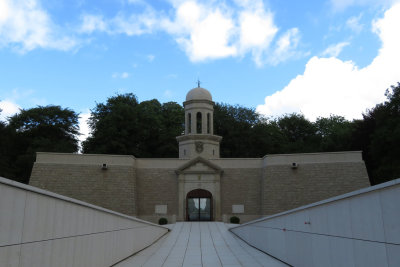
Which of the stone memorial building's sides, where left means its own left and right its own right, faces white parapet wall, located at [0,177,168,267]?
front

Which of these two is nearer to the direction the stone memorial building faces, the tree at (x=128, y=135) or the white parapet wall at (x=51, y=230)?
the white parapet wall

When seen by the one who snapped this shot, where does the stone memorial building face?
facing the viewer

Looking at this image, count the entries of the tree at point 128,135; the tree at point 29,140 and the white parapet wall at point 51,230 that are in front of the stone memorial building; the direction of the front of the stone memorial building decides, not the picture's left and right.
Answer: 1

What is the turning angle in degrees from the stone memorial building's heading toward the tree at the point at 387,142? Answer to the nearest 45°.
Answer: approximately 90° to its left

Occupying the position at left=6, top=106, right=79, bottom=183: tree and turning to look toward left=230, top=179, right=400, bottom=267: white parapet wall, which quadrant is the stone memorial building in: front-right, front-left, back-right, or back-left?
front-left

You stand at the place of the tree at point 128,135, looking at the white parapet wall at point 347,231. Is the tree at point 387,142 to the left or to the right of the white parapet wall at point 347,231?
left

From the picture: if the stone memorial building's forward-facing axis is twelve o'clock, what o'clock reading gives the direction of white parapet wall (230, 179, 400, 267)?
The white parapet wall is roughly at 12 o'clock from the stone memorial building.

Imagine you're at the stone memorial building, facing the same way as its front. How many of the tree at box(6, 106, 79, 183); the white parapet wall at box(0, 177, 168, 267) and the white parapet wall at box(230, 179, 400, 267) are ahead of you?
2

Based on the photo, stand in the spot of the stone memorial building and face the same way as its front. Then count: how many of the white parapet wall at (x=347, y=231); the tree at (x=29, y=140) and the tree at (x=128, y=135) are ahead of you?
1

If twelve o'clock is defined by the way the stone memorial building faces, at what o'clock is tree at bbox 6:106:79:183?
The tree is roughly at 4 o'clock from the stone memorial building.

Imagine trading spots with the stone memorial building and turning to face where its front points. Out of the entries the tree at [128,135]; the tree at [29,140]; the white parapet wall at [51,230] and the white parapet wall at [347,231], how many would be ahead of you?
2
